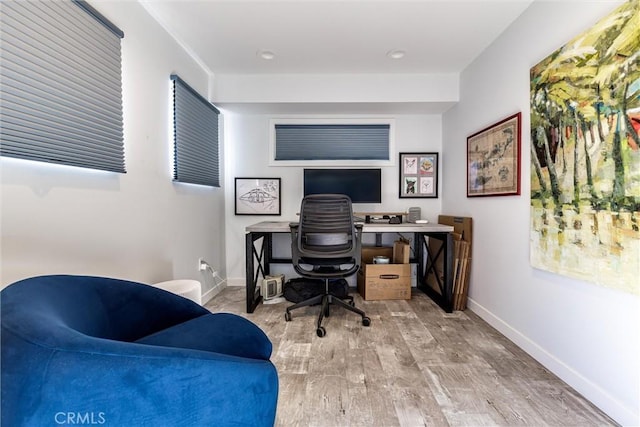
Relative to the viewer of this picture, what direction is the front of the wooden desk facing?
facing the viewer

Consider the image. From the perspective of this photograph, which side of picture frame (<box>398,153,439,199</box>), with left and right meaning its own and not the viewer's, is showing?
front

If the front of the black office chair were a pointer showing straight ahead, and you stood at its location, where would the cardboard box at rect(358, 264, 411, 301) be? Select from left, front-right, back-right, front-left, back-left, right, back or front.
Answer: front-right

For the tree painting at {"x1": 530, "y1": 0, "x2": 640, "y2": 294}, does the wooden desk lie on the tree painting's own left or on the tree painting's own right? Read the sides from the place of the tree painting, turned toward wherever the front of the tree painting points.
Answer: on the tree painting's own right

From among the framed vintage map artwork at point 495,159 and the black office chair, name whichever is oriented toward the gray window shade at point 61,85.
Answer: the framed vintage map artwork

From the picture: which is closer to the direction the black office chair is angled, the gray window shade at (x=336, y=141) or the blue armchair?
the gray window shade

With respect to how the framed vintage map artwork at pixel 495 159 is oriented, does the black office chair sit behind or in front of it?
in front

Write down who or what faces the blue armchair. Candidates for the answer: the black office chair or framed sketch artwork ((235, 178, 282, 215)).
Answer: the framed sketch artwork

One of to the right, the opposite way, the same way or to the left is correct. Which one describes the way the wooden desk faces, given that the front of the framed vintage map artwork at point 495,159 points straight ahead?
to the left

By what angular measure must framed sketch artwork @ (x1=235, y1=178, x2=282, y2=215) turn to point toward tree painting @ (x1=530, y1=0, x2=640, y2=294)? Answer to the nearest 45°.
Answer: approximately 45° to its left

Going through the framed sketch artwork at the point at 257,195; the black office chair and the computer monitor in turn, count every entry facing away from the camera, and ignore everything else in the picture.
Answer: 1

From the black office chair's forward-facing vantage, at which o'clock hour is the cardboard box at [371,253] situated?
The cardboard box is roughly at 1 o'clock from the black office chair.

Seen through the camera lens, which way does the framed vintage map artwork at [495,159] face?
facing the viewer and to the left of the viewer

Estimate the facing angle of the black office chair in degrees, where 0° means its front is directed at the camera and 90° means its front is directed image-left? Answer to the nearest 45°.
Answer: approximately 180°

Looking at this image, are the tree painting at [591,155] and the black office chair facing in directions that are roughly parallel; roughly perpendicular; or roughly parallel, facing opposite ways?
roughly perpendicular
